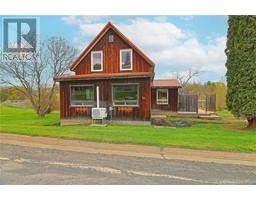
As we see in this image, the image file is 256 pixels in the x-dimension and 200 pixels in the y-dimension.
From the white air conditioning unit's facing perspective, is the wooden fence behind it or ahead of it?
behind

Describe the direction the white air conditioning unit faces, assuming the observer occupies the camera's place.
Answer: facing the viewer

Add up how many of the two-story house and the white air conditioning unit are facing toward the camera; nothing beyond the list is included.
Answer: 2

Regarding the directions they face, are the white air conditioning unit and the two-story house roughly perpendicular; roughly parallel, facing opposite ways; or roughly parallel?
roughly parallel

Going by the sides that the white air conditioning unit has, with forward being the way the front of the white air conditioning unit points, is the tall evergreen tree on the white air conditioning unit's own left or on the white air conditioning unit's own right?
on the white air conditioning unit's own left

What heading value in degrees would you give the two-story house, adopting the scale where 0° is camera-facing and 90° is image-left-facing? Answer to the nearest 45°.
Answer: approximately 0°
